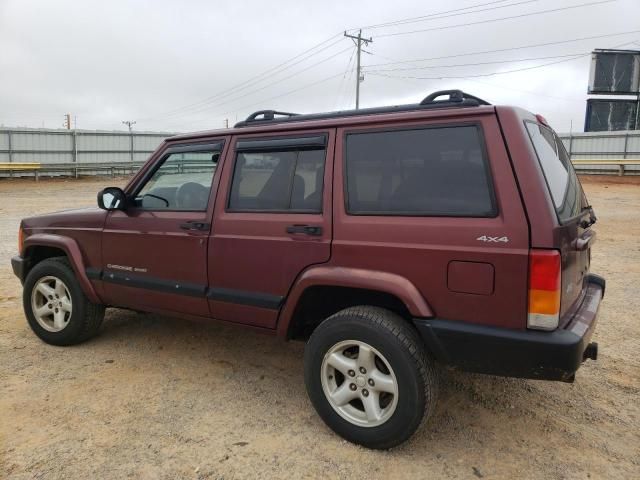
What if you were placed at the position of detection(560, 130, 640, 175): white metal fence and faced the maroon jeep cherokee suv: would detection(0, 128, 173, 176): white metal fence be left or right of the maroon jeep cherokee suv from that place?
right

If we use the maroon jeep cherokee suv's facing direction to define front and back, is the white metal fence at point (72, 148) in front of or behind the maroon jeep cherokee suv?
in front

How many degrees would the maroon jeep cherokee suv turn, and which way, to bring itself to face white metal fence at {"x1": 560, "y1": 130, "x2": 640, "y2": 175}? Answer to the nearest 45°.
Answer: approximately 90° to its right

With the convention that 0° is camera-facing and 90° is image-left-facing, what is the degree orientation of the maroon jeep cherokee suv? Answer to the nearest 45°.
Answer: approximately 135°
